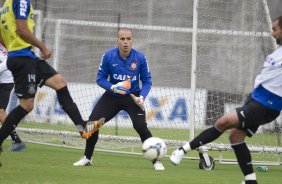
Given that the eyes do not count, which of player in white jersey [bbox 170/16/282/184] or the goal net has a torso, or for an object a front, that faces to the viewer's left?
the player in white jersey

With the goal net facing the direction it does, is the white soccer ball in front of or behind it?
in front

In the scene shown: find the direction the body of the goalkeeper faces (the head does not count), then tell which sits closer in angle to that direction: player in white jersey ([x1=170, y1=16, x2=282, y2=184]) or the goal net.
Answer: the player in white jersey

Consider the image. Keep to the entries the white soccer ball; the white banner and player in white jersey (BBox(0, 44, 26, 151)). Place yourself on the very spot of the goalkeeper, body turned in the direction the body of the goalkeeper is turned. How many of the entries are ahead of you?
1

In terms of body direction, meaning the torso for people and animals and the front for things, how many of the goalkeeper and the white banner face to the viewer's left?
0

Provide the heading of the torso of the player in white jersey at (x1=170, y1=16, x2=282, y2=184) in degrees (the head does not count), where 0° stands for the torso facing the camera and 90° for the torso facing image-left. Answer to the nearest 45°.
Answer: approximately 90°

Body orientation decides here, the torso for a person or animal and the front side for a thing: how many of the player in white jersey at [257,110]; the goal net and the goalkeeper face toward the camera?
2

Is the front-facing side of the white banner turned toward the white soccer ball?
yes

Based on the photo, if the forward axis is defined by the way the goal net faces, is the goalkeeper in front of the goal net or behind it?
in front

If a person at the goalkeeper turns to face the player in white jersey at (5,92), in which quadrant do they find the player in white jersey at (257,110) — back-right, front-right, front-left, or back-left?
back-left

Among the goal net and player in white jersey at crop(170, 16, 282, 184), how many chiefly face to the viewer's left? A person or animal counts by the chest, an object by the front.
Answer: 1
